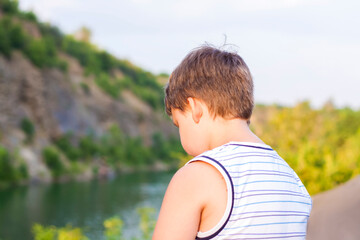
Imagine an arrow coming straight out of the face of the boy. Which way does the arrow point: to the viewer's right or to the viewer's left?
to the viewer's left

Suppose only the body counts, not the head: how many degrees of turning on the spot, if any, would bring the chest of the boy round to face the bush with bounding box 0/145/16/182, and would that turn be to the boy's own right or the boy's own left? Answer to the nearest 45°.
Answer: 0° — they already face it

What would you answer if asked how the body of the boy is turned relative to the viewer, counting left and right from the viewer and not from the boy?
facing away from the viewer and to the left of the viewer

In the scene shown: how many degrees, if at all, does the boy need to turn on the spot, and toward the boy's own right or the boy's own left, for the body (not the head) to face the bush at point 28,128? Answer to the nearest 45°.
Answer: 0° — they already face it

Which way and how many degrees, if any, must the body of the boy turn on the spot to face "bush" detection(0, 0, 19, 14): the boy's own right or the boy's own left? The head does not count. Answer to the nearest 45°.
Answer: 0° — they already face it
